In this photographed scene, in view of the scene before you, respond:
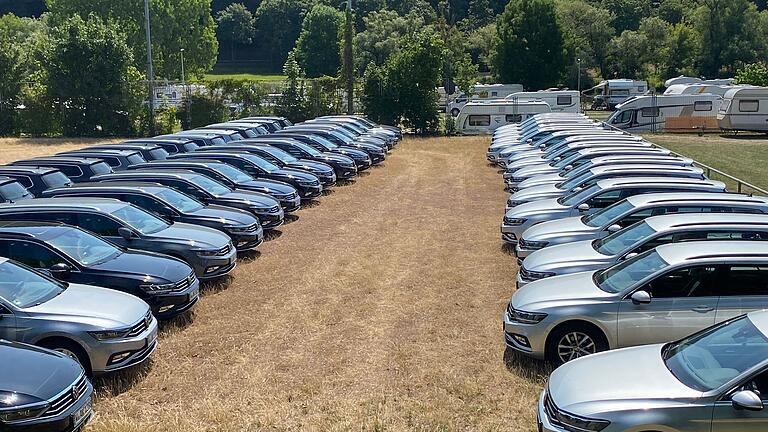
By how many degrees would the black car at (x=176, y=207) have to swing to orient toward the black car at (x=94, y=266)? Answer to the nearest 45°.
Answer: approximately 45° to its right

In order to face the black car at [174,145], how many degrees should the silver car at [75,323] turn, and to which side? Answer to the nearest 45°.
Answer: approximately 135° to its left

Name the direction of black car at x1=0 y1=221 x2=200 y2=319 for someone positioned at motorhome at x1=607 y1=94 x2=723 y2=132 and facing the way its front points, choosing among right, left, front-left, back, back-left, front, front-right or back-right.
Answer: left

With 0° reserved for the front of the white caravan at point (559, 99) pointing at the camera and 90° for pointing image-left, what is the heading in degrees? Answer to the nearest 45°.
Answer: approximately 90°

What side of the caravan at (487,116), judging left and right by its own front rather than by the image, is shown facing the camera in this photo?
left

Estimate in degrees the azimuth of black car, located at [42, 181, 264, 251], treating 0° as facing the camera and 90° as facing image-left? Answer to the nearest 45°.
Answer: approximately 315°

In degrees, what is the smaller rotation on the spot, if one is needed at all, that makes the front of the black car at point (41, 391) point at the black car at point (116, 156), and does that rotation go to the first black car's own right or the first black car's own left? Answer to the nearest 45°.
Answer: approximately 135° to the first black car's own left

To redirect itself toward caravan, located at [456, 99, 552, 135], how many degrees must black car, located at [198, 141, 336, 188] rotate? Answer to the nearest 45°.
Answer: approximately 90° to its left

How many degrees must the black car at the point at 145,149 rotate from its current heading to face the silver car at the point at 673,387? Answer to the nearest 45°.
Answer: approximately 45° to its right

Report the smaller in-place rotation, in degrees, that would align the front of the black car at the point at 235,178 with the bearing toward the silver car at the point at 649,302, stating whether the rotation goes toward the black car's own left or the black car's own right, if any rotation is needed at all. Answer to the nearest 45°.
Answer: approximately 45° to the black car's own right

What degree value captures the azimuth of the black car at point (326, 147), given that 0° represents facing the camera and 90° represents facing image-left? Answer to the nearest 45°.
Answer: approximately 315°

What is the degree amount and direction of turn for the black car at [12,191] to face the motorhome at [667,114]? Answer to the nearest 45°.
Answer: approximately 90° to its left
